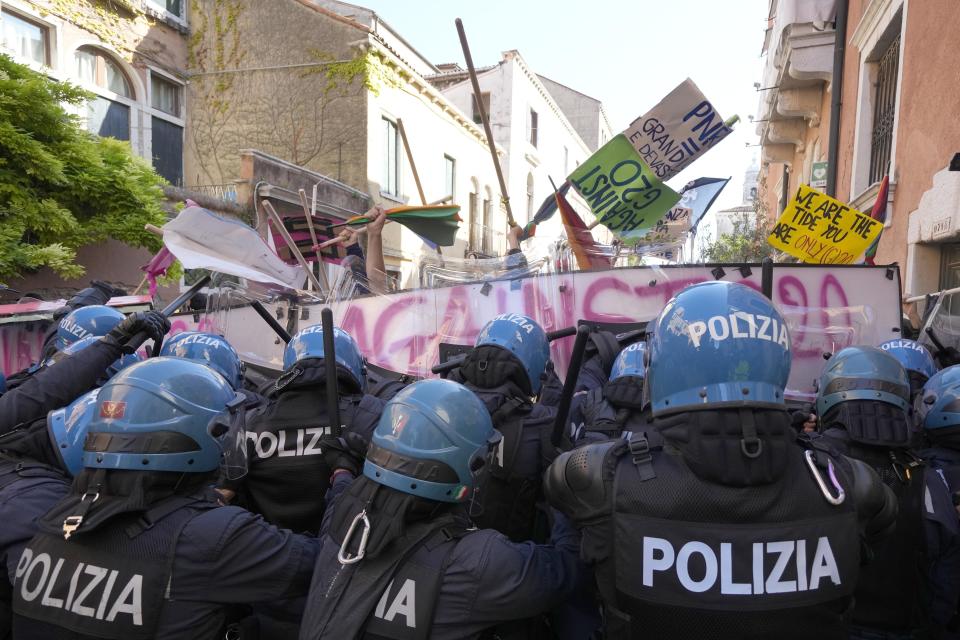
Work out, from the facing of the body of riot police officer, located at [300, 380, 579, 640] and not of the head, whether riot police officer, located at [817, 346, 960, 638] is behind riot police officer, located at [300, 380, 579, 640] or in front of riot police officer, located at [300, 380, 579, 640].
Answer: in front

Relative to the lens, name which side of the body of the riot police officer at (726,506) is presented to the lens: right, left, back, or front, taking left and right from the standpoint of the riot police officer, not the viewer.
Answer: back

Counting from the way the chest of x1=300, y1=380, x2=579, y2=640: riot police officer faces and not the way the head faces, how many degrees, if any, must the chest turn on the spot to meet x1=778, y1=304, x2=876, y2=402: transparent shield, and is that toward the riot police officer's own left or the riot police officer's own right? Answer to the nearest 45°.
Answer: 0° — they already face it

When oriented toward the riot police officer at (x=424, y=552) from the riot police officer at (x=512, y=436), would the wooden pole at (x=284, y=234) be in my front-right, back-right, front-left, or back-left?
back-right

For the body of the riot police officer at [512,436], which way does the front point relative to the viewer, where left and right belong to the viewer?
facing away from the viewer and to the right of the viewer

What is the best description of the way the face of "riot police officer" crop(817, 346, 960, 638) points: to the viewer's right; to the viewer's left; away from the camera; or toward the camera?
away from the camera

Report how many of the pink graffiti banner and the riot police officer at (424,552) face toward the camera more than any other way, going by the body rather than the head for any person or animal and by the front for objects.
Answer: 1

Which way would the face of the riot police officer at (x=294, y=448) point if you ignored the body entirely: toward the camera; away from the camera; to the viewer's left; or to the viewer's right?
away from the camera

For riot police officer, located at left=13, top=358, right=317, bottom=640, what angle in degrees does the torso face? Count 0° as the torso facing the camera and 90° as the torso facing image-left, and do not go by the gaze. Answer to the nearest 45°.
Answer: approximately 225°

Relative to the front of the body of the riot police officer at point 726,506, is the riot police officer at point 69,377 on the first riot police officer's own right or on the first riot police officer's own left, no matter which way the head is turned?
on the first riot police officer's own left

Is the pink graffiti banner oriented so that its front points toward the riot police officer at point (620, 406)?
yes
